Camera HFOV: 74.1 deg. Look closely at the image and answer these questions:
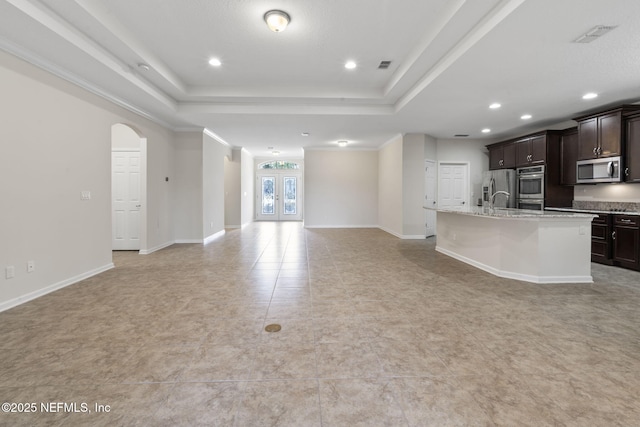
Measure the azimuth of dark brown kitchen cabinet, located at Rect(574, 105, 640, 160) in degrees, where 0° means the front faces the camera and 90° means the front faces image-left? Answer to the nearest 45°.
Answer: approximately 45°

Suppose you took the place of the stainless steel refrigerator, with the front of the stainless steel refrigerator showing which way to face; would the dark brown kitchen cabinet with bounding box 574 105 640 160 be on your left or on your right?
on your left

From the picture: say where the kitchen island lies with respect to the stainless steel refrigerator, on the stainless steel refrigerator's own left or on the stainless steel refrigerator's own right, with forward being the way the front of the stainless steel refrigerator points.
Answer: on the stainless steel refrigerator's own left

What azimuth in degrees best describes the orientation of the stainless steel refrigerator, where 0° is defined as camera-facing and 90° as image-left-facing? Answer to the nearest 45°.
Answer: approximately 45°
